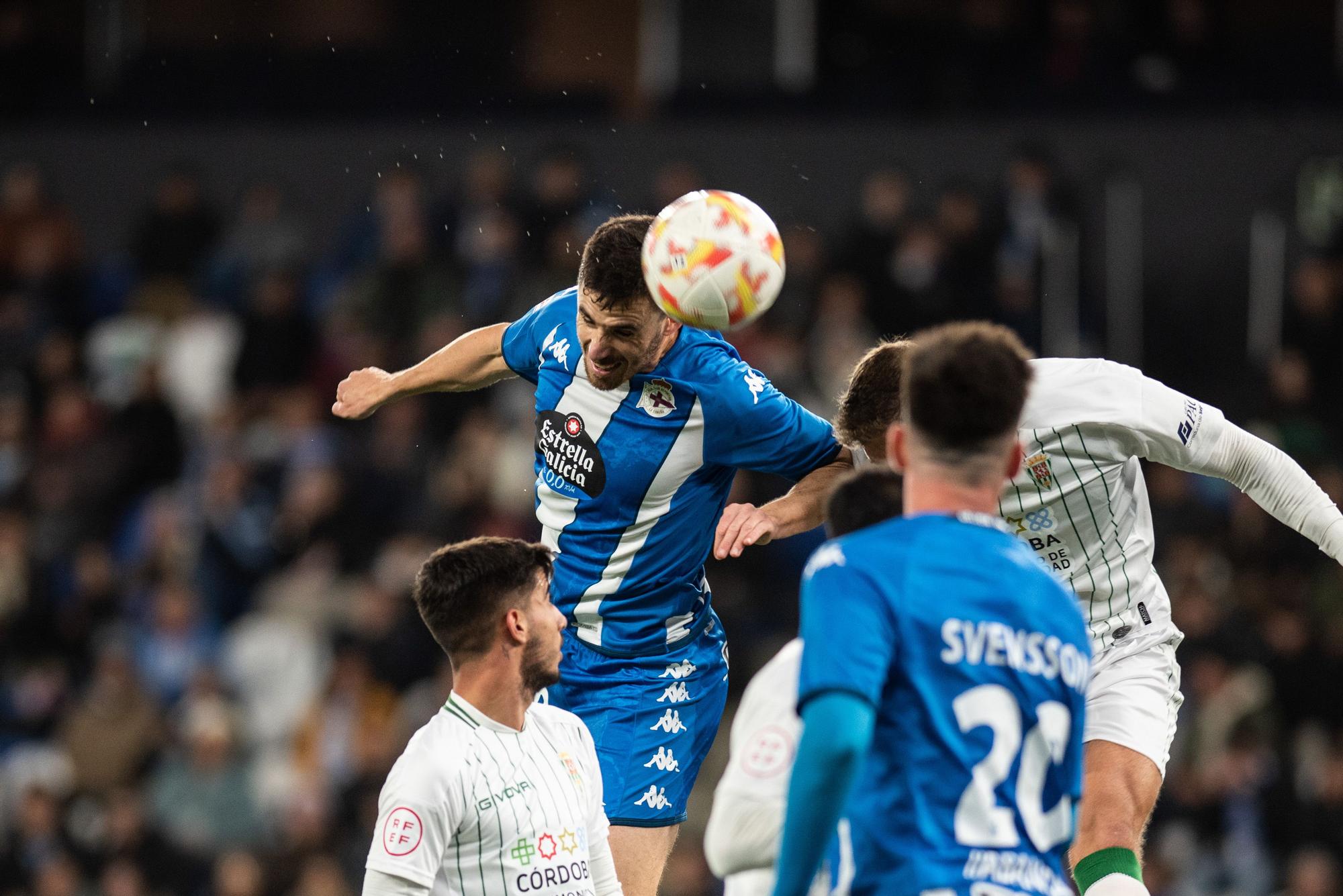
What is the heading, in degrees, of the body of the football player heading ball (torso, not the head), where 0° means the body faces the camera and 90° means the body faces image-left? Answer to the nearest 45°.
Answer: approximately 45°
